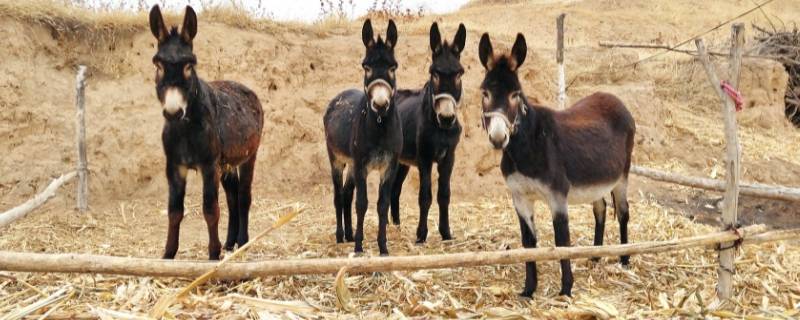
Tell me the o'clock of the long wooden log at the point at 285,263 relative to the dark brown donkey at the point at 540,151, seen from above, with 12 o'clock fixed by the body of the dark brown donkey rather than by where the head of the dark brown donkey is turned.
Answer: The long wooden log is roughly at 12 o'clock from the dark brown donkey.

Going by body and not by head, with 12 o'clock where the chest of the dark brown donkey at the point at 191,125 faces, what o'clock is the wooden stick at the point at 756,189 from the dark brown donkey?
The wooden stick is roughly at 8 o'clock from the dark brown donkey.

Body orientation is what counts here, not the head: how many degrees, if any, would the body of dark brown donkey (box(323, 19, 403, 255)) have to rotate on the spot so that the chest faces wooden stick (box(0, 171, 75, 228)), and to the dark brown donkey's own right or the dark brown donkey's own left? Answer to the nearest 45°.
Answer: approximately 90° to the dark brown donkey's own right

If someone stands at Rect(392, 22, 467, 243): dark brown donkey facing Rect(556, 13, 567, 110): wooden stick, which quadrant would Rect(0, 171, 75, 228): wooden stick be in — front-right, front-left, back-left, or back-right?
back-left

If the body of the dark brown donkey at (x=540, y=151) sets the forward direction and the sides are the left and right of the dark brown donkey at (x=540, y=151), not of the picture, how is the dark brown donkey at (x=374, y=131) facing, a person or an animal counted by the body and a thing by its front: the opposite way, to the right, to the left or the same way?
to the left

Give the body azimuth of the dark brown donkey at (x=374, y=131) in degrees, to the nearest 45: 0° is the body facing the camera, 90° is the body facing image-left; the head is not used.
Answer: approximately 315°
